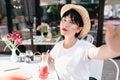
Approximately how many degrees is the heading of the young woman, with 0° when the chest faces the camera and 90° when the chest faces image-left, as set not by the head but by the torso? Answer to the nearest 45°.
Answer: approximately 45°
